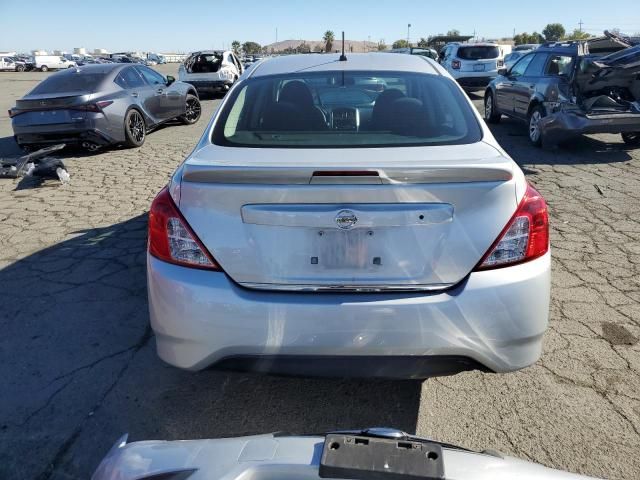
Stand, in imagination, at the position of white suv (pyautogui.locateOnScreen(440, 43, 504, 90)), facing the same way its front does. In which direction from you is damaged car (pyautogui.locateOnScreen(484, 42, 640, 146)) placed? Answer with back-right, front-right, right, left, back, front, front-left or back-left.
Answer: back

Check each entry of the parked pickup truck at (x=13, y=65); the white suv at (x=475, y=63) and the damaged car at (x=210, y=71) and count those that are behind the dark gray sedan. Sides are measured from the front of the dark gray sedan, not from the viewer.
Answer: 0

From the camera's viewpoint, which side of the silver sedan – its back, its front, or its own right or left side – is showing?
back

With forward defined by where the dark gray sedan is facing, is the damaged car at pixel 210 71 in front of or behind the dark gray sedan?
in front

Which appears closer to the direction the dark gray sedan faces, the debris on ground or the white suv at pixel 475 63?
the white suv

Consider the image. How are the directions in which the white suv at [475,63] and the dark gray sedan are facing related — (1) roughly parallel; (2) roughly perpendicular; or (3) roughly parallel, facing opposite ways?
roughly parallel

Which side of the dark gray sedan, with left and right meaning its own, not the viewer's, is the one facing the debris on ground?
back

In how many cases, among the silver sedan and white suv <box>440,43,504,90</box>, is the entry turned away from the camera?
2

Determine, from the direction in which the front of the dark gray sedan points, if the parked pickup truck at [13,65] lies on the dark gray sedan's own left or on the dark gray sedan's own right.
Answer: on the dark gray sedan's own left

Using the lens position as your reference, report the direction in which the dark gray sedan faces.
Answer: facing away from the viewer and to the right of the viewer

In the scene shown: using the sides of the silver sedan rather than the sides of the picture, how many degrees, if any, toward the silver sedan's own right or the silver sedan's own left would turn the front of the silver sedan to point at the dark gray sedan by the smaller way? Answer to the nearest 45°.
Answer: approximately 45° to the silver sedan's own left

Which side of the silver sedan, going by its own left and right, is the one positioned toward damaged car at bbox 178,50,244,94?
front

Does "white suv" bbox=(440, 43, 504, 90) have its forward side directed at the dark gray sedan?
no

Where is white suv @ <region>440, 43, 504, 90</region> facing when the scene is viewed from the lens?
facing away from the viewer

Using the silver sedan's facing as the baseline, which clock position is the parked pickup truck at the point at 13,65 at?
The parked pickup truck is roughly at 11 o'clock from the silver sedan.

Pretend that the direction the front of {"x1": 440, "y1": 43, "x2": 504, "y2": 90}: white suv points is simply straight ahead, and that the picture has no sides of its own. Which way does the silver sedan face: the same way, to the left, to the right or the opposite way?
the same way
